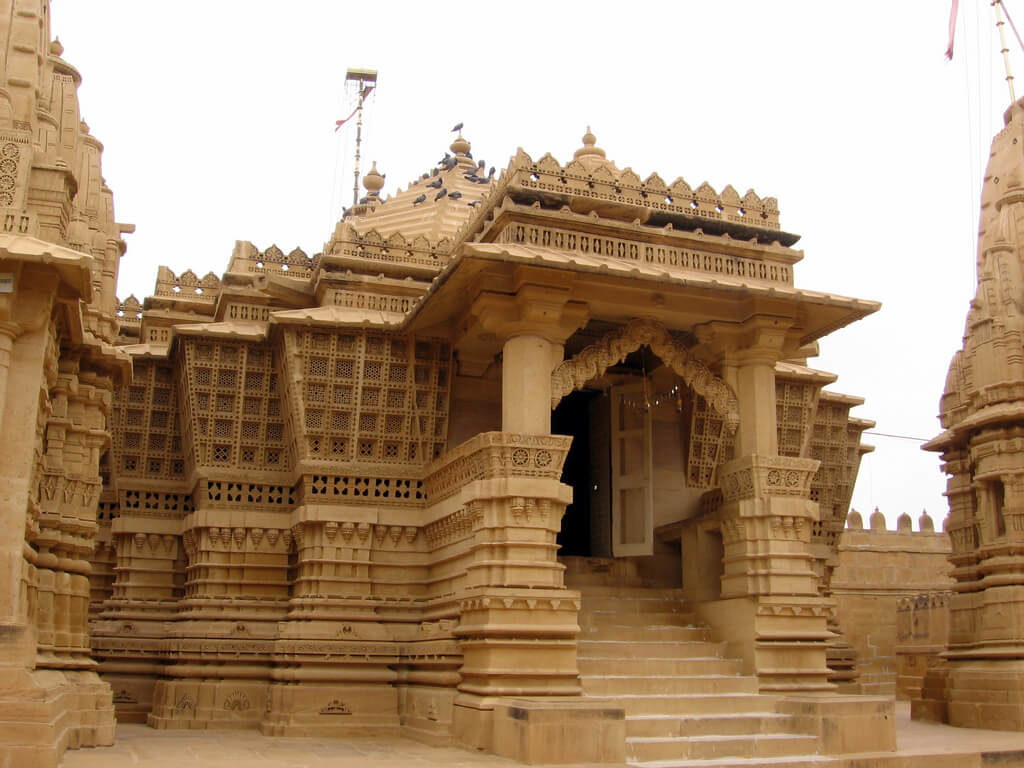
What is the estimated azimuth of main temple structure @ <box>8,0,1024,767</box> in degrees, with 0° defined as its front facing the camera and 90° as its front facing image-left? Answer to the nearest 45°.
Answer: approximately 315°

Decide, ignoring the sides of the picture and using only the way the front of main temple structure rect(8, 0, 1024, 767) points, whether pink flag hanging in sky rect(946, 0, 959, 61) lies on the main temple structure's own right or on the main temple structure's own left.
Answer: on the main temple structure's own left
